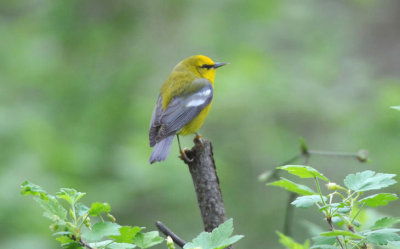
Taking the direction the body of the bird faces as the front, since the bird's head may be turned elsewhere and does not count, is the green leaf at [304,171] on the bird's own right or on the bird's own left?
on the bird's own right

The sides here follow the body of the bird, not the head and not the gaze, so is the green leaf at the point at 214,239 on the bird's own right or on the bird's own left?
on the bird's own right

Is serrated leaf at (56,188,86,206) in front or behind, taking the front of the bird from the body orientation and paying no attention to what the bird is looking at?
behind

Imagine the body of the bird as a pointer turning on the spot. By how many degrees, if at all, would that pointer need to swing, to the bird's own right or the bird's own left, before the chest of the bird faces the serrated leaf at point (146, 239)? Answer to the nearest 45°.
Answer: approximately 135° to the bird's own right

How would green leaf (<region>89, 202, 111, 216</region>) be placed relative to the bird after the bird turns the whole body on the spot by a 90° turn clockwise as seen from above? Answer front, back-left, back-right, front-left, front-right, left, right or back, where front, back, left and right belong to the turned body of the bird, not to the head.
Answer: front-right

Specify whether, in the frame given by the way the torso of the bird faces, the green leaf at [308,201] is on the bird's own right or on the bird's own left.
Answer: on the bird's own right

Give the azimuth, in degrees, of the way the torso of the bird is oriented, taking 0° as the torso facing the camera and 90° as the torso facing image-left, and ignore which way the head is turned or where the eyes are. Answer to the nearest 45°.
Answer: approximately 225°
